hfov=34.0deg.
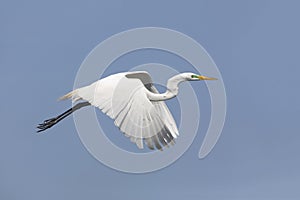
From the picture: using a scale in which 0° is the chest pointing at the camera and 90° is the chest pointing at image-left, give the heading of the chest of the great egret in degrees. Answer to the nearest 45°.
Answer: approximately 270°
